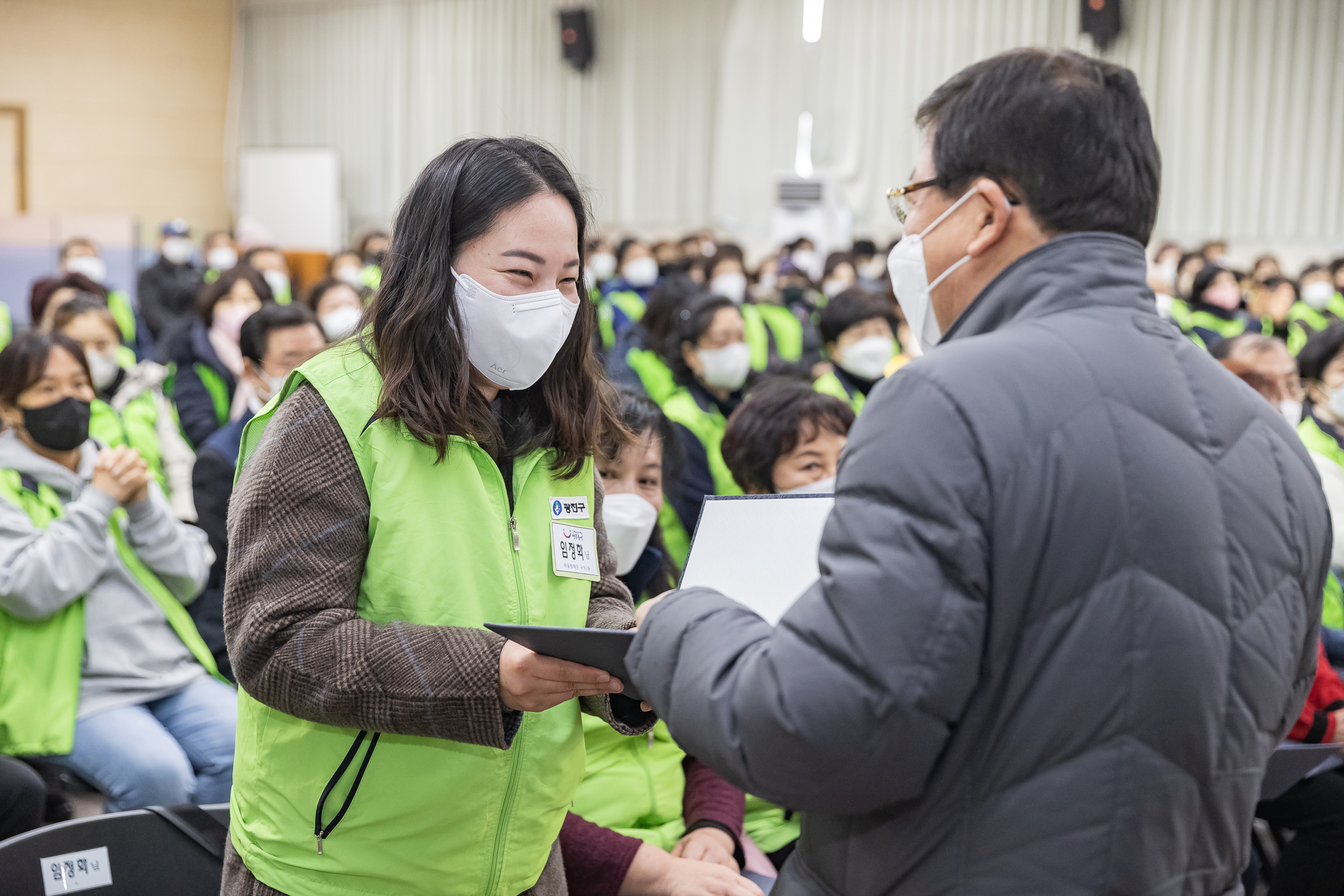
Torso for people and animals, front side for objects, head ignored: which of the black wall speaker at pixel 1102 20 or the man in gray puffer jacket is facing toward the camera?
the black wall speaker

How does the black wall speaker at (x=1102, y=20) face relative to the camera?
toward the camera

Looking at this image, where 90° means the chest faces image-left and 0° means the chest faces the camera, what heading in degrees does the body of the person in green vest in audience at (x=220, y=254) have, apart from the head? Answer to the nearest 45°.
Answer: approximately 315°

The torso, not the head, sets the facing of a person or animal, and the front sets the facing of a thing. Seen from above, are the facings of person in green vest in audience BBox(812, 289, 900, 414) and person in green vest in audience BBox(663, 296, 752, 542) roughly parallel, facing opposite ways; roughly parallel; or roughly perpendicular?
roughly parallel

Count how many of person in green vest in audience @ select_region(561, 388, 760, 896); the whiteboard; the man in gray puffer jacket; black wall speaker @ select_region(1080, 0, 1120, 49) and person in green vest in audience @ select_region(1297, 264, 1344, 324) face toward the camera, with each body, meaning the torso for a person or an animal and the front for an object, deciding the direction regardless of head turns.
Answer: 4

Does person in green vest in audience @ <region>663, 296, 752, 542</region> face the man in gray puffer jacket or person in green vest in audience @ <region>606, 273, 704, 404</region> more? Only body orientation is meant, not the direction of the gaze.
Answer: the man in gray puffer jacket

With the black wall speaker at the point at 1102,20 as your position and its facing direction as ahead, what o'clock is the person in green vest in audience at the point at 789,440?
The person in green vest in audience is roughly at 12 o'clock from the black wall speaker.

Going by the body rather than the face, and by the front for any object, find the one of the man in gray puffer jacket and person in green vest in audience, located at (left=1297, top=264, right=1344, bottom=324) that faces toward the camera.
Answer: the person in green vest in audience

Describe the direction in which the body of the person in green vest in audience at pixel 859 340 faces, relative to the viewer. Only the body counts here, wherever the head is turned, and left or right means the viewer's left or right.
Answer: facing the viewer and to the right of the viewer

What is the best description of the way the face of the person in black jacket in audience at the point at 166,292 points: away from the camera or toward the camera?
toward the camera

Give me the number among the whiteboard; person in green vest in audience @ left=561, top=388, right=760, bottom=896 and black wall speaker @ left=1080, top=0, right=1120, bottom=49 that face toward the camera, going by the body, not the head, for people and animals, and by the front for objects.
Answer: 3

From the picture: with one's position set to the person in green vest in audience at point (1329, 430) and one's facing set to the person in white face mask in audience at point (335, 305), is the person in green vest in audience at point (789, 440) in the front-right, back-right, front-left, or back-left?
front-left

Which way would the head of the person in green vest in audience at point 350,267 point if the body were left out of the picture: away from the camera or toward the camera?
toward the camera

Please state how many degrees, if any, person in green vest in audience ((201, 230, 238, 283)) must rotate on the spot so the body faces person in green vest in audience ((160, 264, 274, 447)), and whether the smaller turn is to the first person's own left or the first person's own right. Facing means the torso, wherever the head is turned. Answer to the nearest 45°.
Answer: approximately 45° to the first person's own right

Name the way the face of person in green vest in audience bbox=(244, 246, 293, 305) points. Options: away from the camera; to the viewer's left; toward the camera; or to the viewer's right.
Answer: toward the camera

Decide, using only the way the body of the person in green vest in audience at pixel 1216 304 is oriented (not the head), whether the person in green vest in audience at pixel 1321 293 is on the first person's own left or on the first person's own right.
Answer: on the first person's own left

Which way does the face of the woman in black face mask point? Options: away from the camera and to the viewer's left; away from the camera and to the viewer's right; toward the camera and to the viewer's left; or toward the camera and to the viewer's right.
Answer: toward the camera and to the viewer's right

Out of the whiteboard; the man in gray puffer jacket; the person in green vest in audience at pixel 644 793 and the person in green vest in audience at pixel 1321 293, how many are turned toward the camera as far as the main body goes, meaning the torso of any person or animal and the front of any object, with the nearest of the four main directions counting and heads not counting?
3

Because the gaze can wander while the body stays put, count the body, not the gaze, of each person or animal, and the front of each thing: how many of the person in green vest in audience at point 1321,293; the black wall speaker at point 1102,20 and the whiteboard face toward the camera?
3

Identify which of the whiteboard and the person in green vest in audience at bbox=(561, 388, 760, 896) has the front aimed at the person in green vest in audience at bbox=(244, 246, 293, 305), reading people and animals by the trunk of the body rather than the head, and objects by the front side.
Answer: the whiteboard

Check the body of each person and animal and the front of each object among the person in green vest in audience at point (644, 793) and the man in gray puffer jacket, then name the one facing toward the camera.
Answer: the person in green vest in audience
